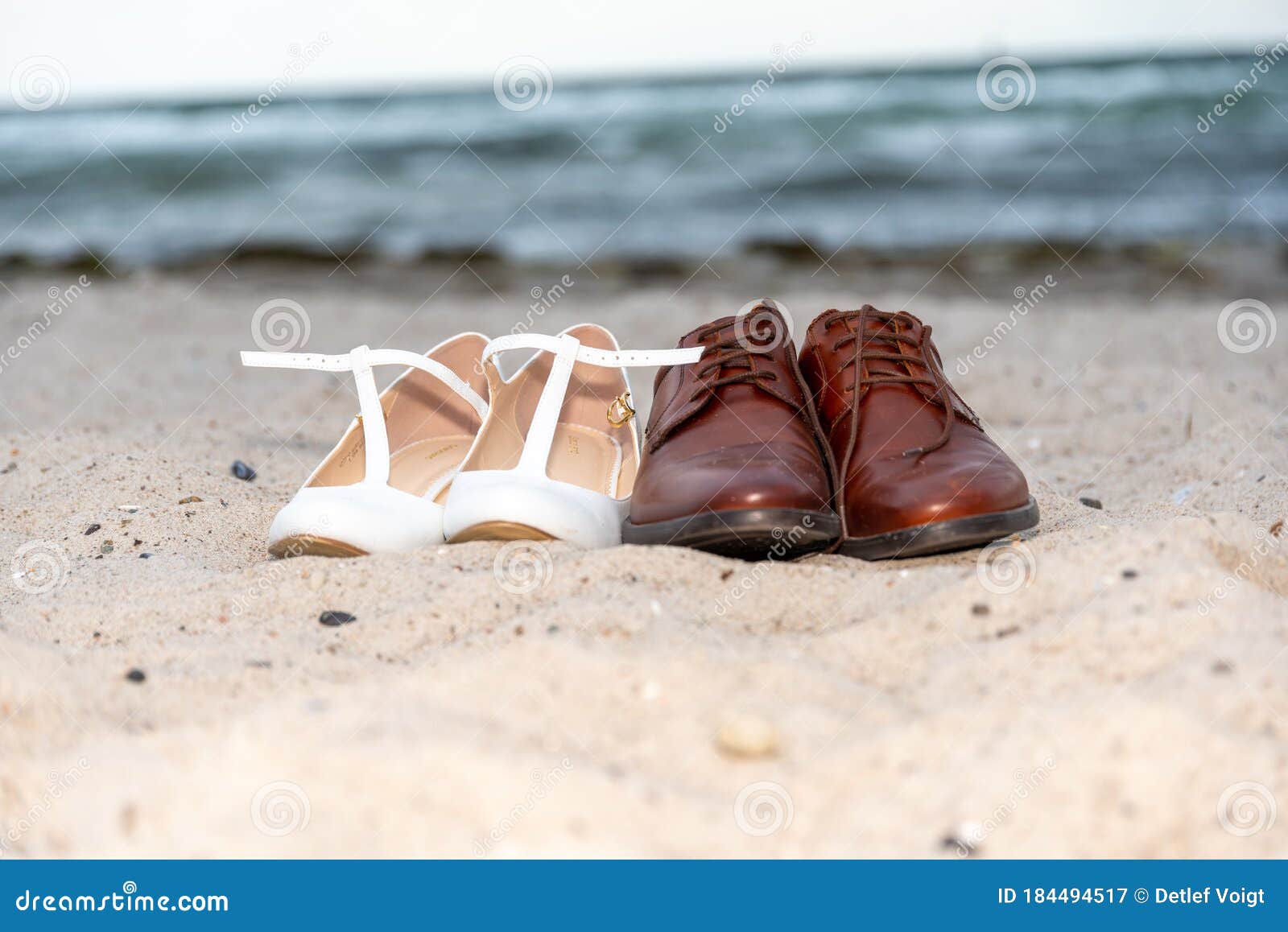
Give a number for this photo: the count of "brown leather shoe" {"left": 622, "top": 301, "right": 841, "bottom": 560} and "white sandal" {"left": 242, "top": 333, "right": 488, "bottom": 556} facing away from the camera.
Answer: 0

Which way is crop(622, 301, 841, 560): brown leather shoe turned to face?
toward the camera
